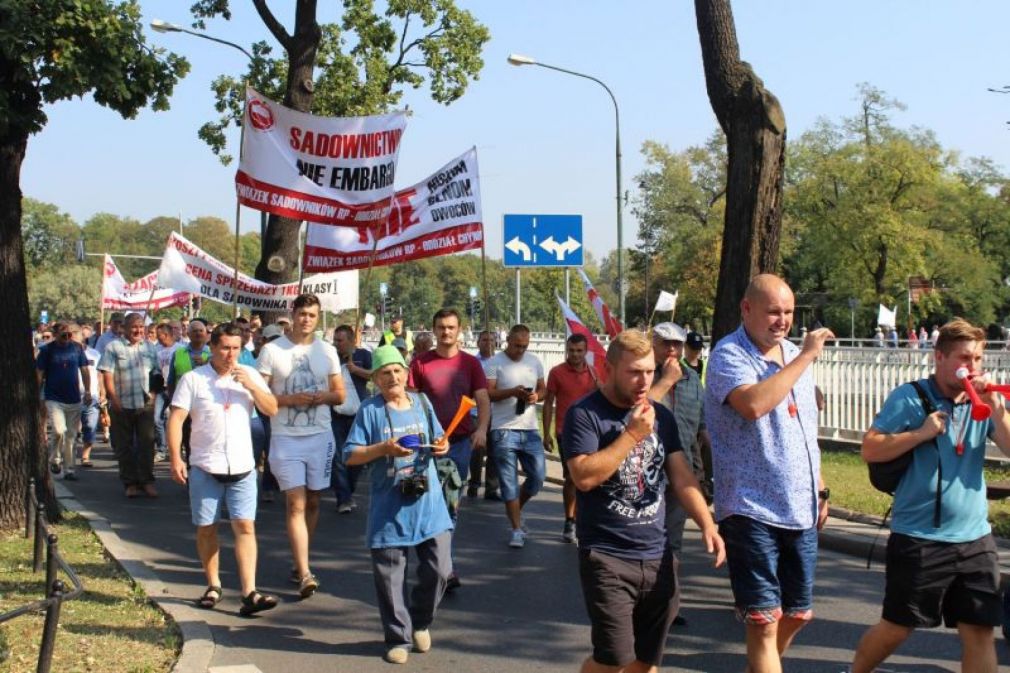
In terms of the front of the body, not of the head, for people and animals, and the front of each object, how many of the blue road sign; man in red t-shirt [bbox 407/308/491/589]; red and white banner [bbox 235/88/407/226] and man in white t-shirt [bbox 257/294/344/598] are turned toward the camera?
4

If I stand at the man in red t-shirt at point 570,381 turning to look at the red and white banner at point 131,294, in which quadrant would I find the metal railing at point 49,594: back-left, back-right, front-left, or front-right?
back-left

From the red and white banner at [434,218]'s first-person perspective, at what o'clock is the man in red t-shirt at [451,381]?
The man in red t-shirt is roughly at 12 o'clock from the red and white banner.

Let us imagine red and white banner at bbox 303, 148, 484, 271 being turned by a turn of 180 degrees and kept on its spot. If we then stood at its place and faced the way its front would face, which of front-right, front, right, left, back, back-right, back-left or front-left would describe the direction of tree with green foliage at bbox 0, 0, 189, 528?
back-left

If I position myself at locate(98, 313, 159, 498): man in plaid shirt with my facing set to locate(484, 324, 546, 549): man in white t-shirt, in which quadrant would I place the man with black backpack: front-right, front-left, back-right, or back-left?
front-right

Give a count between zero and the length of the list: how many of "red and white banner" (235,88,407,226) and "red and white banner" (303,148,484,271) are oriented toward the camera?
2

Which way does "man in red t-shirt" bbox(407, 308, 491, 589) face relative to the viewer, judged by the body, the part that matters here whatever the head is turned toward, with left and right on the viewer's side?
facing the viewer

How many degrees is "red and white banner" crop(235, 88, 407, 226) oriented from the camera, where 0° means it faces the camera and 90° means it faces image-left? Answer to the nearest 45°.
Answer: approximately 0°

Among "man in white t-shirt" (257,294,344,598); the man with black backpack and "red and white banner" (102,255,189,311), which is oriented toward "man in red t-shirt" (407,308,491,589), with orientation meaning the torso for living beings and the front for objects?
the red and white banner

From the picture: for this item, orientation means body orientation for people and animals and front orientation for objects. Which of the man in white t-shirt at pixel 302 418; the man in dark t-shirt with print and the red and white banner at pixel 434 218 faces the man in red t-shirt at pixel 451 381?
the red and white banner

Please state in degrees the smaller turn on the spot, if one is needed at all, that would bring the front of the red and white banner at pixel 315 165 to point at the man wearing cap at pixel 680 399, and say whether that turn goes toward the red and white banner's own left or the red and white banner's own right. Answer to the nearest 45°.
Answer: approximately 45° to the red and white banner's own left

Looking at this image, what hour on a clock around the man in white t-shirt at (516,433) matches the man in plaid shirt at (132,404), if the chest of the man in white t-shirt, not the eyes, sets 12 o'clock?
The man in plaid shirt is roughly at 4 o'clock from the man in white t-shirt.

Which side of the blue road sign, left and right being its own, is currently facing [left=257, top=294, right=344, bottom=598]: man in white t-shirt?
front

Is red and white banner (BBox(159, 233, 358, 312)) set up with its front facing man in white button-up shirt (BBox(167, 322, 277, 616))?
yes

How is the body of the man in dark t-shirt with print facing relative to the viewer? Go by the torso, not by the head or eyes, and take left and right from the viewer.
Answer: facing the viewer and to the right of the viewer

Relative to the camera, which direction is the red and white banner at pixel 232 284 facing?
toward the camera
